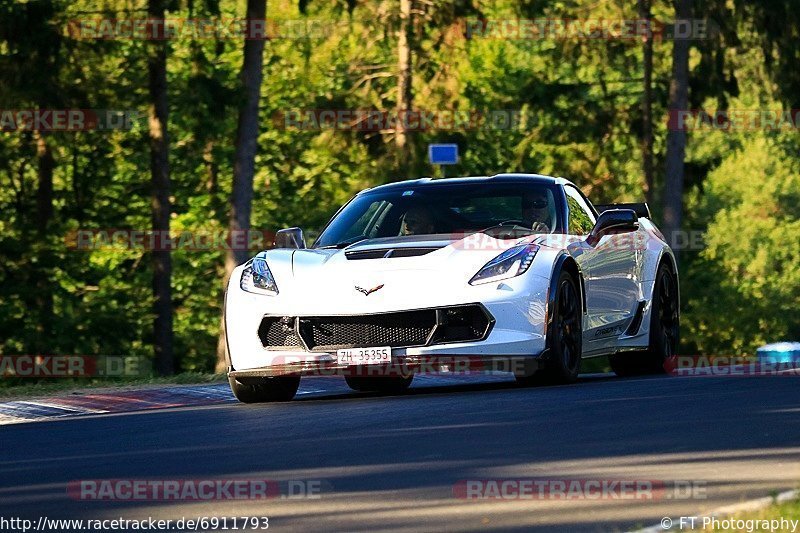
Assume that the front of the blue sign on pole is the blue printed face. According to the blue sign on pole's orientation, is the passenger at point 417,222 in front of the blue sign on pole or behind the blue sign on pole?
in front

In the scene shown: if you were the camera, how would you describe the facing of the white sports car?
facing the viewer and to the left of the viewer

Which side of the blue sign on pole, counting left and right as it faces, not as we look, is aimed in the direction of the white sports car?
front

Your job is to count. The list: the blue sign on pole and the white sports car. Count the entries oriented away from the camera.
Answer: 0

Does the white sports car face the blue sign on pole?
no

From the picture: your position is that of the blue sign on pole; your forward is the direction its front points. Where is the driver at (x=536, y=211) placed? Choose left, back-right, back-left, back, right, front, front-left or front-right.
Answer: front

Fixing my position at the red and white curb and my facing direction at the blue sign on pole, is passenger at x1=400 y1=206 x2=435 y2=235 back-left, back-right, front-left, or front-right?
front-right

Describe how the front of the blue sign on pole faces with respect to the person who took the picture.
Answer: facing the viewer

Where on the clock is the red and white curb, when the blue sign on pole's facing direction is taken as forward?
The red and white curb is roughly at 1 o'clock from the blue sign on pole.
